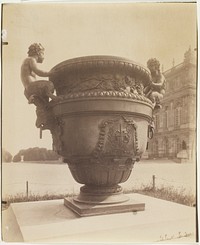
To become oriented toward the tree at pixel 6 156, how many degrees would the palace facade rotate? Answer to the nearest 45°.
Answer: approximately 45° to its right
